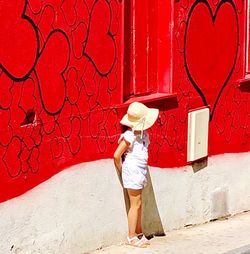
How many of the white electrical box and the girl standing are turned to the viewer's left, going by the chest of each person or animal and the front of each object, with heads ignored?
0

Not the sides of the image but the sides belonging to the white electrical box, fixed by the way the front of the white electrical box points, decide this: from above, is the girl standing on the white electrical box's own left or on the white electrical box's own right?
on the white electrical box's own right

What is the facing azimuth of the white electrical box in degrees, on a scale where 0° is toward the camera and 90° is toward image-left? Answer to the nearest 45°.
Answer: approximately 315°
